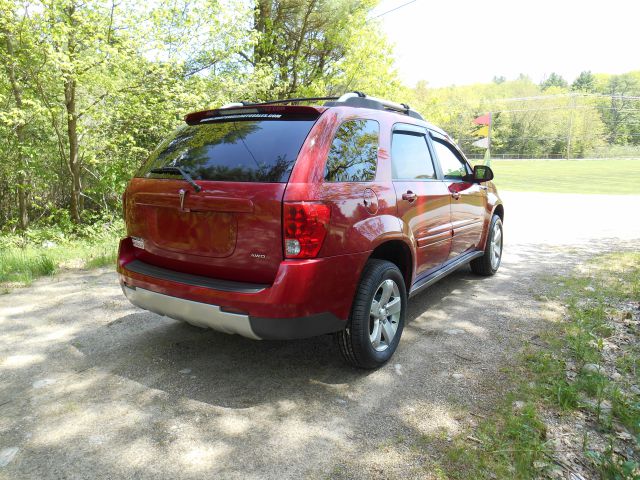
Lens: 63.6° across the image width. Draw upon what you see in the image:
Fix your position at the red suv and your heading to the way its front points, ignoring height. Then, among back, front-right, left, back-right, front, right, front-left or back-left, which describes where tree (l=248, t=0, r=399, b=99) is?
front-left

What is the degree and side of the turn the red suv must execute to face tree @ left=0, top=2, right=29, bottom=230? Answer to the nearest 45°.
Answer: approximately 90° to its left

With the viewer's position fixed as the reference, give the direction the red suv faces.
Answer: facing away from the viewer and to the right of the viewer

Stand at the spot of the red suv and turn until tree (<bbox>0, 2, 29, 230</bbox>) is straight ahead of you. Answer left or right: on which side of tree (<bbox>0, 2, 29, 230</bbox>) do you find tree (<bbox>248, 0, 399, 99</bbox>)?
right
